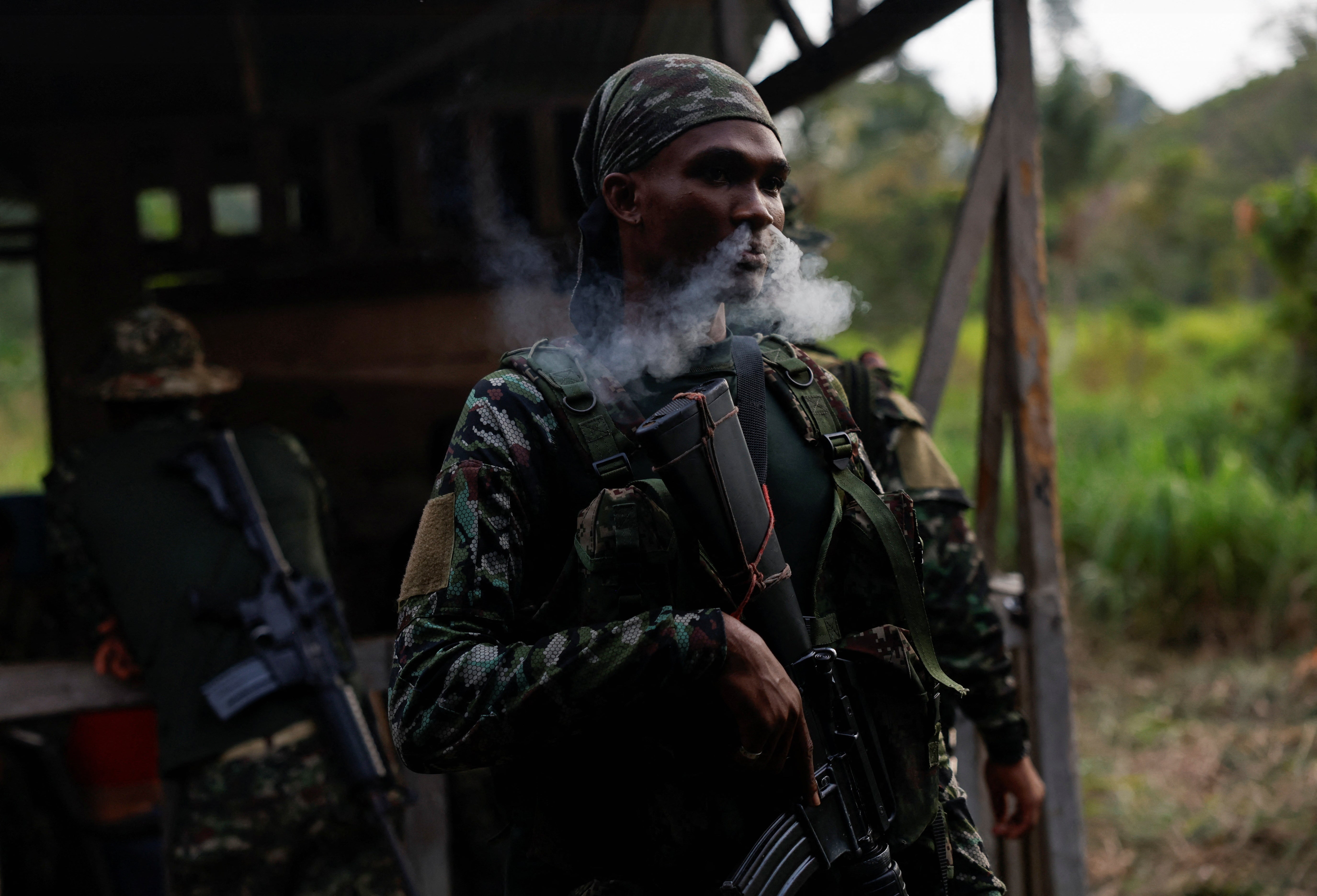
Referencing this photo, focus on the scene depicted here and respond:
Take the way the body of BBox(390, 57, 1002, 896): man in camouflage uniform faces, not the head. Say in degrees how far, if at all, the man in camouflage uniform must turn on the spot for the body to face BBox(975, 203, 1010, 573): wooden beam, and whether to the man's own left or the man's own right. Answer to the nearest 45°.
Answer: approximately 90° to the man's own left

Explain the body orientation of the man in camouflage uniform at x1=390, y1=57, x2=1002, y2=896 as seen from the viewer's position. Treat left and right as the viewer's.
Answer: facing the viewer and to the right of the viewer

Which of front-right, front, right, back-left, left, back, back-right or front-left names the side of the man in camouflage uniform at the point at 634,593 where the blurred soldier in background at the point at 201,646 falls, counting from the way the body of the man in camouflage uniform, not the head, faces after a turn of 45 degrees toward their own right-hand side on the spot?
back-right
